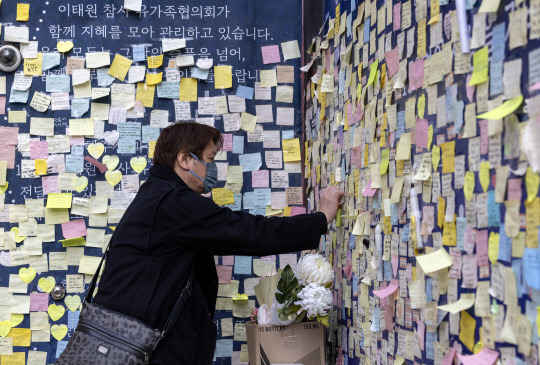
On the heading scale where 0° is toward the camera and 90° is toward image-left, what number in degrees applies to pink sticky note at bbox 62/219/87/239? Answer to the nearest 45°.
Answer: approximately 0°

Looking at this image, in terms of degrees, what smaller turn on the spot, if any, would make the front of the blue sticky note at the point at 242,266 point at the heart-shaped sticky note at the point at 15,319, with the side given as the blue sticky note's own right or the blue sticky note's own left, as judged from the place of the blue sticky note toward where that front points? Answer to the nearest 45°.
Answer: approximately 90° to the blue sticky note's own right

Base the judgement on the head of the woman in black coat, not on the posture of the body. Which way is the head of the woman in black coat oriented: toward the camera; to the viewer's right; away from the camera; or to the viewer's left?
to the viewer's right

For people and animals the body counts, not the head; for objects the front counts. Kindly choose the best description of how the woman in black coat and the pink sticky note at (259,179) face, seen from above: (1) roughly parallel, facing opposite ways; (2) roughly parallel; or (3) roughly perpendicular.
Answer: roughly perpendicular

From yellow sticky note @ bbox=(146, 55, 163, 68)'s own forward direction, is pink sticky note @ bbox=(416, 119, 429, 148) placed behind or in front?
in front
